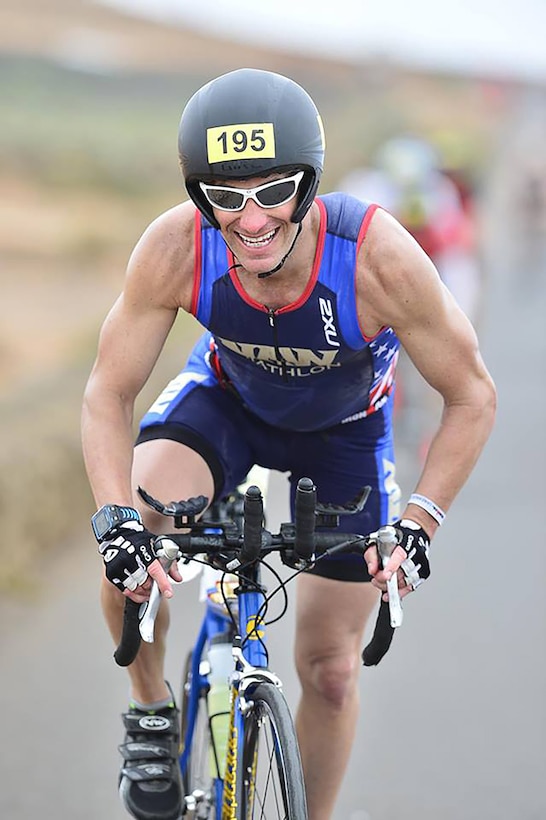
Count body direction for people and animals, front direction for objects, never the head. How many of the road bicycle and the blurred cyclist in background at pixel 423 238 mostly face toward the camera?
2

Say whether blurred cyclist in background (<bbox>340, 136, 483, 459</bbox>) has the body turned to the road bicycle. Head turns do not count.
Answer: yes

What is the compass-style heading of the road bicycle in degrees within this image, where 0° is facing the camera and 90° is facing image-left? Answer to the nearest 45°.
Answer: approximately 0°

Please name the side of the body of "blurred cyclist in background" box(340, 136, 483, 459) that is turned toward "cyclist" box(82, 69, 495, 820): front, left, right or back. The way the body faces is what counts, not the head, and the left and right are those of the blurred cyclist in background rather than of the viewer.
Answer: front

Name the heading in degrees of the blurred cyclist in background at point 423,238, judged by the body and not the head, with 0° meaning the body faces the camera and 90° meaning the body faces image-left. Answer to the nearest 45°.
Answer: approximately 0°

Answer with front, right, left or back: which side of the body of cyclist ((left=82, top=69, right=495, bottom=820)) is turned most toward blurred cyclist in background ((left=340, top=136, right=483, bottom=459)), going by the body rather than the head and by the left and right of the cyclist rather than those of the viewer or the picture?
back

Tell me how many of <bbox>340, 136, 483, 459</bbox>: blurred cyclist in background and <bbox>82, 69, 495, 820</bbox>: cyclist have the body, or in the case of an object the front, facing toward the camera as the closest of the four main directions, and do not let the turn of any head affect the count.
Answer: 2

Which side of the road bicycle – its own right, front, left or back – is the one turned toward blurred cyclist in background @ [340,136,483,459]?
back
